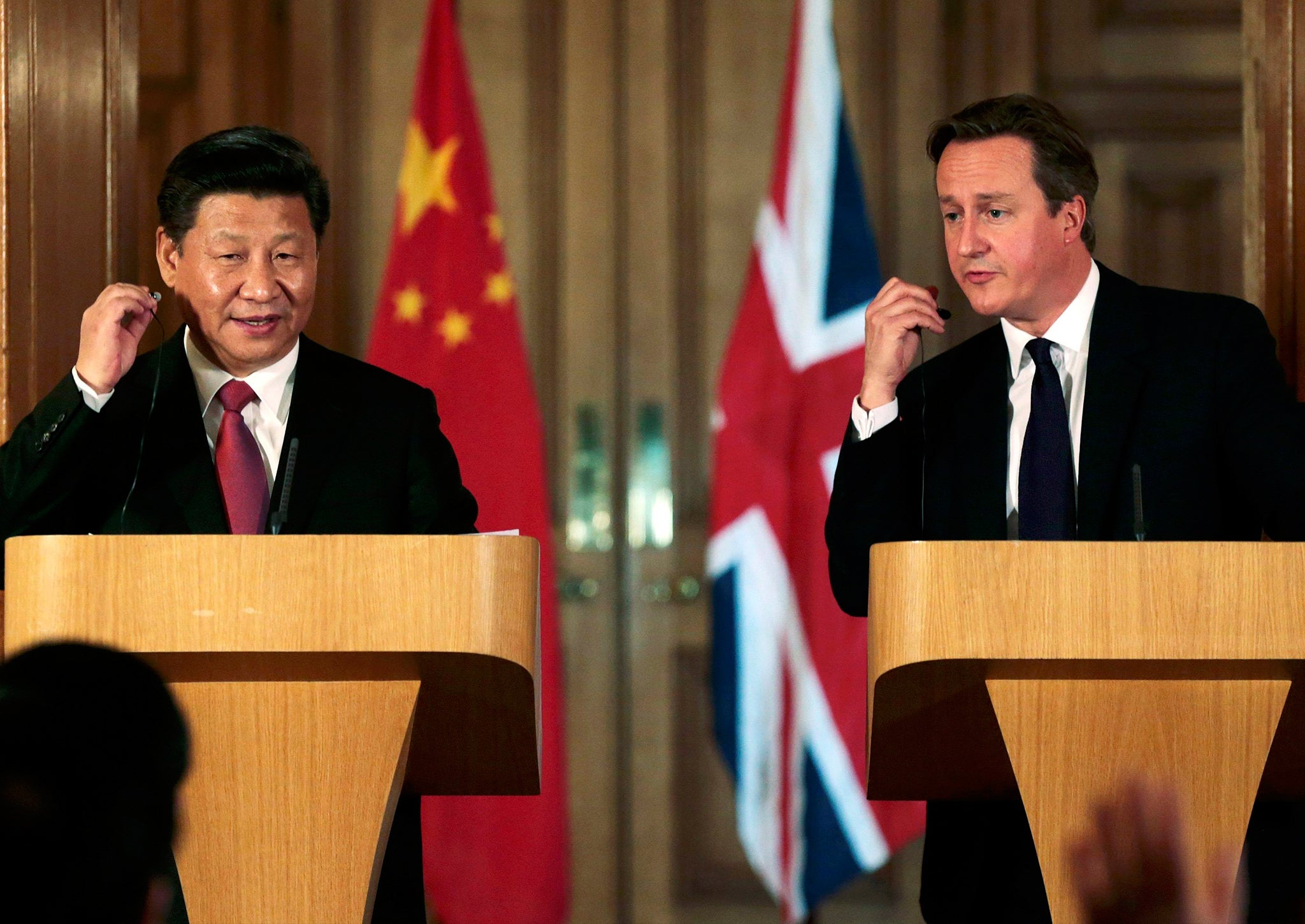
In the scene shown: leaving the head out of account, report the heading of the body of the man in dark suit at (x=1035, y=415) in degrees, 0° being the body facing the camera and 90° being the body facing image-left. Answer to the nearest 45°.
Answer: approximately 45°

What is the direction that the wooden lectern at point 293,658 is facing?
toward the camera

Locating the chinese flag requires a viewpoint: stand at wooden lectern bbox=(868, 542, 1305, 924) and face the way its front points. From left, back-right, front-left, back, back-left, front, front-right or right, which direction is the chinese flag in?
back-right

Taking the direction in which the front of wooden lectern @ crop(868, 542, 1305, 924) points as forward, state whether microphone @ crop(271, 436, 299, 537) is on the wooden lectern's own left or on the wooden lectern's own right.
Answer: on the wooden lectern's own right

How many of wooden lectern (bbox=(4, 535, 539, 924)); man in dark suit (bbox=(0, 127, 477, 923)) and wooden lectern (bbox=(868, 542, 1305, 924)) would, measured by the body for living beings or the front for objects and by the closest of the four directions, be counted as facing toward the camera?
3

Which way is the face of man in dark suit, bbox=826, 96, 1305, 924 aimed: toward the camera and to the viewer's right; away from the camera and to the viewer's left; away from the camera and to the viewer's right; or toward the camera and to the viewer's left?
toward the camera and to the viewer's left

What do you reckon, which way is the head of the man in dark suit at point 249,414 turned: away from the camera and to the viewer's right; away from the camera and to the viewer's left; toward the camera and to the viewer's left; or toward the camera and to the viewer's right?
toward the camera and to the viewer's right

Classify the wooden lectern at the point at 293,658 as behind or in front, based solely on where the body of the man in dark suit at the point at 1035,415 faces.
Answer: in front

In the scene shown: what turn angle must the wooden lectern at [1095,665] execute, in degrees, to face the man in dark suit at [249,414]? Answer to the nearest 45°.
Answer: approximately 90° to its right

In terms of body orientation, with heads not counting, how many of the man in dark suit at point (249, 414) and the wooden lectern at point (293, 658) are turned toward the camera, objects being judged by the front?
2

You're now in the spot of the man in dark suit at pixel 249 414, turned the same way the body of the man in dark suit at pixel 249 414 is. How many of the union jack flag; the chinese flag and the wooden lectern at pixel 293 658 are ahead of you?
1

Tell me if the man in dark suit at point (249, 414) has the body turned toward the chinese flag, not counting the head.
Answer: no

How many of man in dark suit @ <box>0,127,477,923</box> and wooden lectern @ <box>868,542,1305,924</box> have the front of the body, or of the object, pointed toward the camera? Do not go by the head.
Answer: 2

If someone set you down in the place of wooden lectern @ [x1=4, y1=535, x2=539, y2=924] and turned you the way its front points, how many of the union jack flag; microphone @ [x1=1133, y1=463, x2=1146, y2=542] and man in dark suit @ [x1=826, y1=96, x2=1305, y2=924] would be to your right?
0

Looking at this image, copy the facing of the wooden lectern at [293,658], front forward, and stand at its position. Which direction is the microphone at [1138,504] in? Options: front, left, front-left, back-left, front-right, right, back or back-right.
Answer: left

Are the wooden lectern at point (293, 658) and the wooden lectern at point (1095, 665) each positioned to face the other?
no

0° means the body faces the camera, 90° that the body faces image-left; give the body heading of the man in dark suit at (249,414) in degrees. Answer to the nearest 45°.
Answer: approximately 0°

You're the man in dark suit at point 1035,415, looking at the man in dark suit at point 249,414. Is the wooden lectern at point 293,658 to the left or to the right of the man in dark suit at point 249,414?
left

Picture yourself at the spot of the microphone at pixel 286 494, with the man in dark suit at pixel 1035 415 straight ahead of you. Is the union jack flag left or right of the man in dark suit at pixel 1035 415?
left
